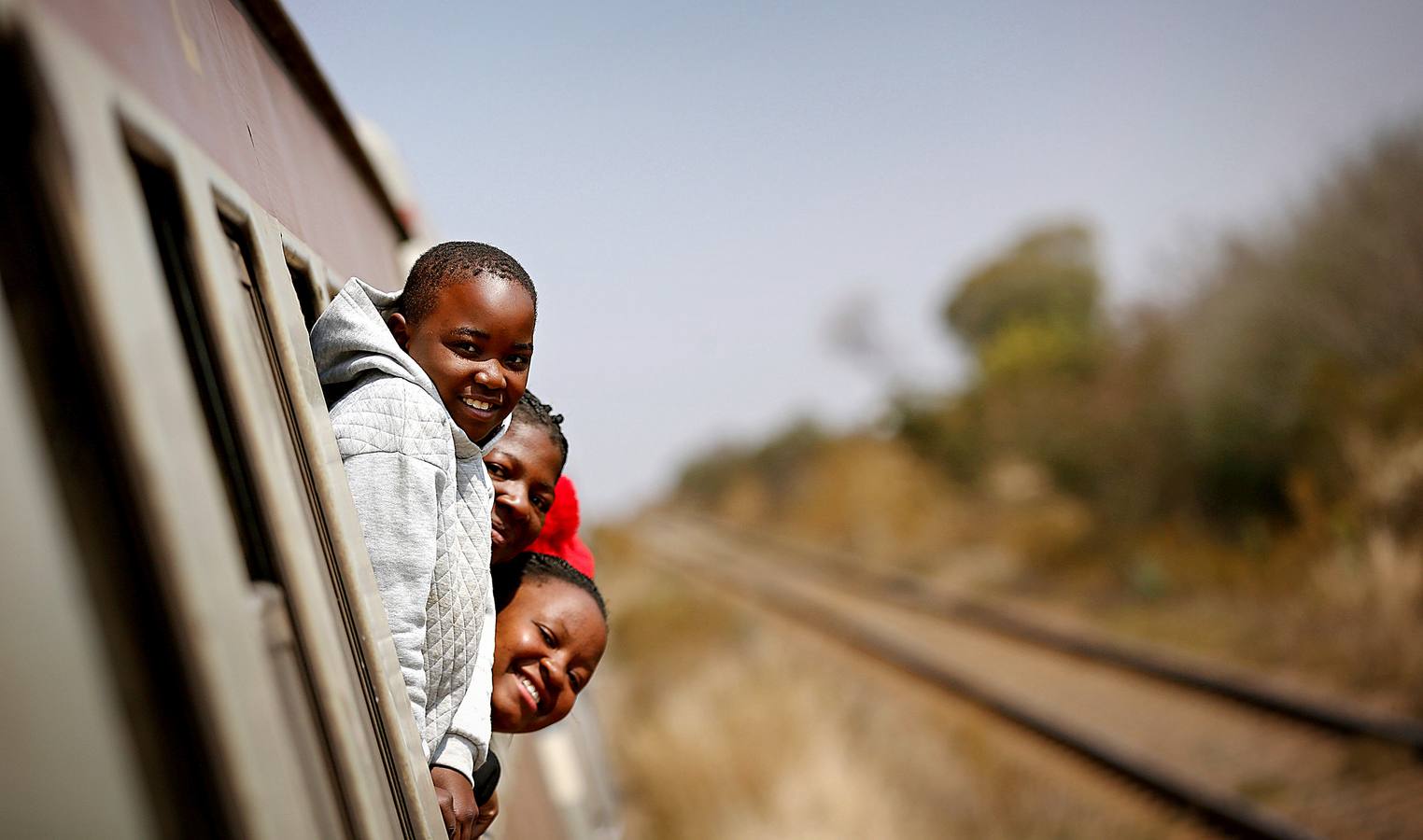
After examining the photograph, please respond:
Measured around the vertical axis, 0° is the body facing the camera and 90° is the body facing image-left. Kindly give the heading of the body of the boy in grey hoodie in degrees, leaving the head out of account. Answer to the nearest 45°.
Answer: approximately 315°
